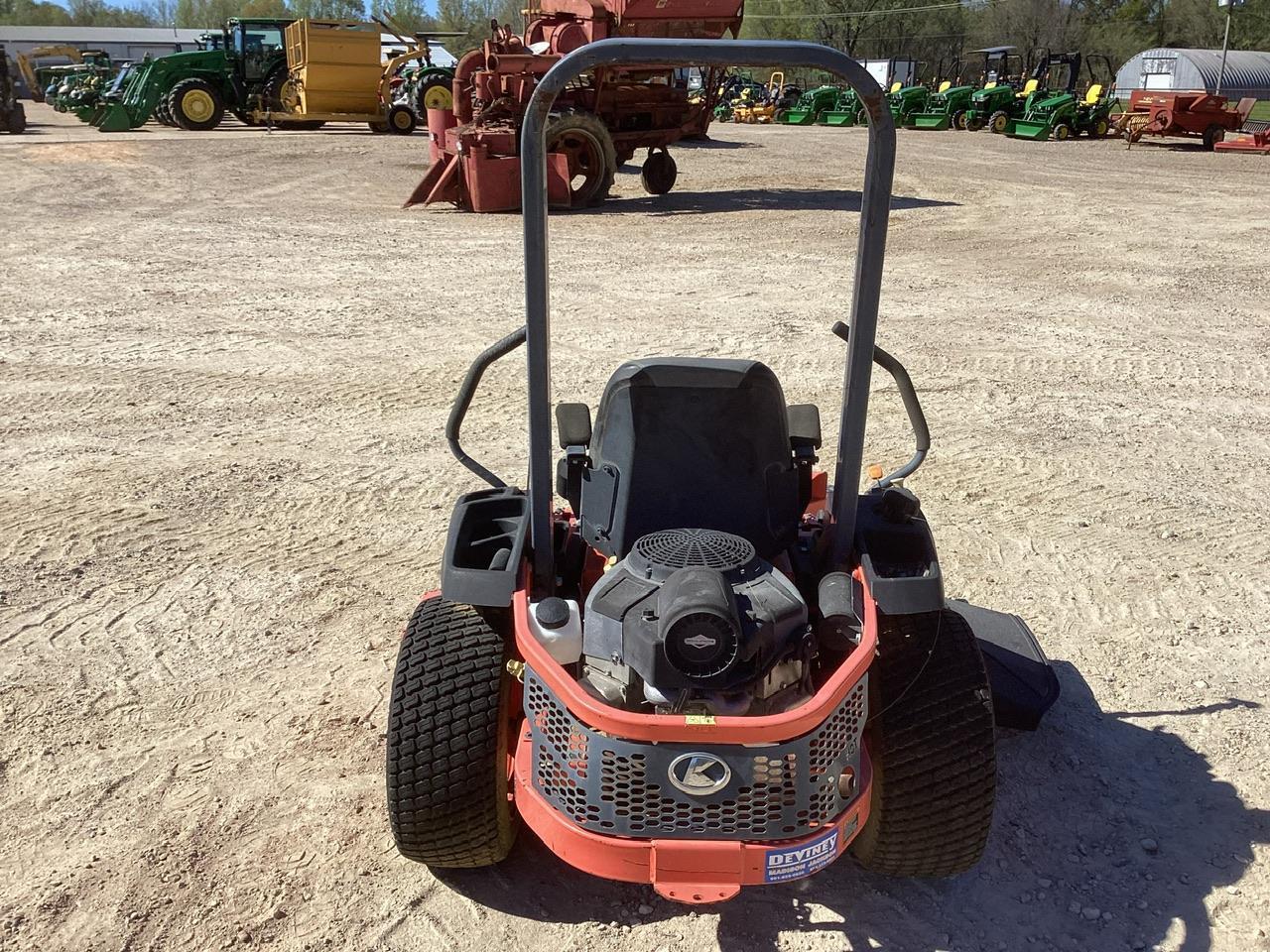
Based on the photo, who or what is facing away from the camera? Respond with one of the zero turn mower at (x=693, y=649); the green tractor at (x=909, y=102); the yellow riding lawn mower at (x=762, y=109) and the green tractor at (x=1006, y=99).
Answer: the zero turn mower

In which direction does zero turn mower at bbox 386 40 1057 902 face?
away from the camera

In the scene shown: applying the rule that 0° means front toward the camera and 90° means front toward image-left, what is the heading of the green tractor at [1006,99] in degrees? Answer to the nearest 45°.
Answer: approximately 45°

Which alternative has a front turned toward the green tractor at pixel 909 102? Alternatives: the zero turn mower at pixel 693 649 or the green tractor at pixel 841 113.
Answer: the zero turn mower

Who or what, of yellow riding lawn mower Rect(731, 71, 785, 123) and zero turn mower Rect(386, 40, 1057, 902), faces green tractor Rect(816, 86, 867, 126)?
the zero turn mower

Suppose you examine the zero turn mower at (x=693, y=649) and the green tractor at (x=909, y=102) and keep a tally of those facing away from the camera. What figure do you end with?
1

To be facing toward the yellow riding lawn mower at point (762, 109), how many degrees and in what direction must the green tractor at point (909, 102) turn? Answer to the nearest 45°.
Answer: approximately 90° to its right

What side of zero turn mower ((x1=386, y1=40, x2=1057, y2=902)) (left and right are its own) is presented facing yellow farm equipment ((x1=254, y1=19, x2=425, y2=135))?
front

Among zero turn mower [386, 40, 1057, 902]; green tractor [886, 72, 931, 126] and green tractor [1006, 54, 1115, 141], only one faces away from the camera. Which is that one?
the zero turn mower

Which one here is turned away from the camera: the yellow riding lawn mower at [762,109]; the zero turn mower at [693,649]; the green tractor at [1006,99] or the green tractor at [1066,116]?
the zero turn mower

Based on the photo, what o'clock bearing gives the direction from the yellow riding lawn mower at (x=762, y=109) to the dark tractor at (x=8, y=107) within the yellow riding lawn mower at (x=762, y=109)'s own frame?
The dark tractor is roughly at 12 o'clock from the yellow riding lawn mower.

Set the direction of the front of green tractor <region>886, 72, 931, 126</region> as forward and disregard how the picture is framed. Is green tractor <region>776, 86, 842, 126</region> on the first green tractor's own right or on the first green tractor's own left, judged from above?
on the first green tractor's own right

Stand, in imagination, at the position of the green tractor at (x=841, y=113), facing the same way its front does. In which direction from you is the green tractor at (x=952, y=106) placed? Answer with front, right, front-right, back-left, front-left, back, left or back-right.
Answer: left
